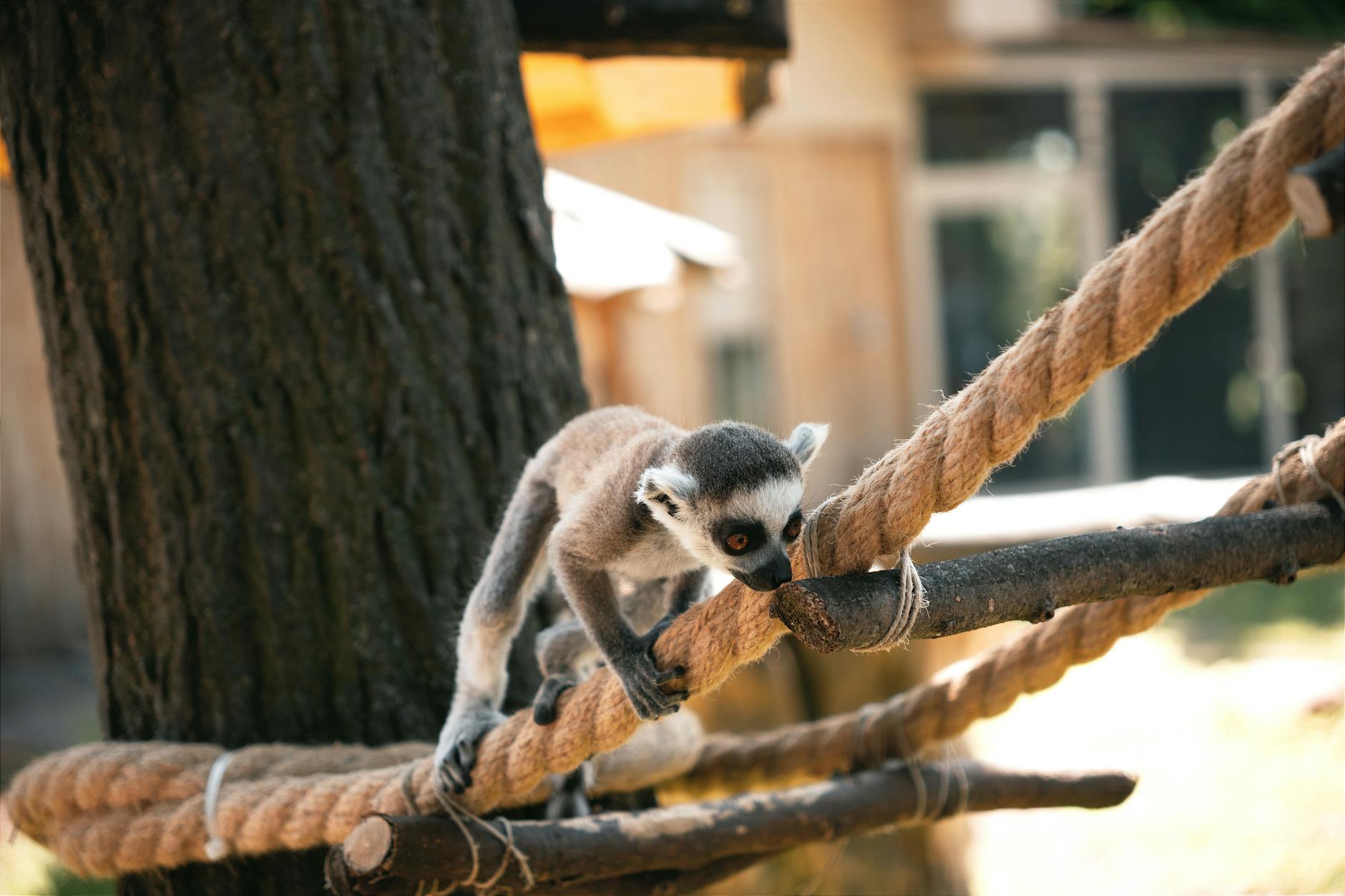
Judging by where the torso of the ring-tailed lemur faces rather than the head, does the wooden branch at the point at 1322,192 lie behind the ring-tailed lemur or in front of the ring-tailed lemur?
in front

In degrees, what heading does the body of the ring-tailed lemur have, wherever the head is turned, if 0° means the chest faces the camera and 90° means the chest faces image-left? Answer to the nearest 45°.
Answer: approximately 315°

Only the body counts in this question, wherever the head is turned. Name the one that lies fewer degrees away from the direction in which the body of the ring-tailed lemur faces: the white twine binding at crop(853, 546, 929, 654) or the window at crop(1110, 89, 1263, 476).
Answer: the white twine binding

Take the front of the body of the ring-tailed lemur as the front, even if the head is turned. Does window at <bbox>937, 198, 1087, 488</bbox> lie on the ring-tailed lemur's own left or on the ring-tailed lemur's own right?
on the ring-tailed lemur's own left
